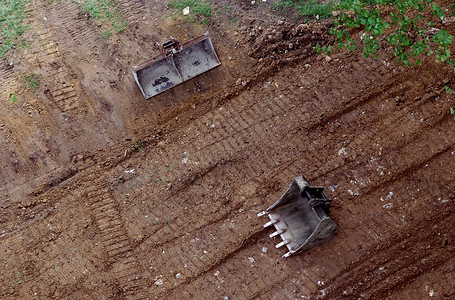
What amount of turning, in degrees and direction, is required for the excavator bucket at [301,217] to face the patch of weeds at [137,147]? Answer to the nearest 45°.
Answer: approximately 90° to its right

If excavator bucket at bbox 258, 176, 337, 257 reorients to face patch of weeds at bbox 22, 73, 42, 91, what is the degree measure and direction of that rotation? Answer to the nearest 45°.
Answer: approximately 90° to its right

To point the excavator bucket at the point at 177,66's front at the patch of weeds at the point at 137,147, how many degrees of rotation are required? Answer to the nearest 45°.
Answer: approximately 90° to its right

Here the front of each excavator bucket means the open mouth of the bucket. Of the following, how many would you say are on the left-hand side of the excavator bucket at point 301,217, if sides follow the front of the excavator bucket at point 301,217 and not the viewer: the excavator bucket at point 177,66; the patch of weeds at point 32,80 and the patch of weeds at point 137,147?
0

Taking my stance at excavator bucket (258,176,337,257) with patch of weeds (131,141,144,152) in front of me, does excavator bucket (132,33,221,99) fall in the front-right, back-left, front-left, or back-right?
front-right

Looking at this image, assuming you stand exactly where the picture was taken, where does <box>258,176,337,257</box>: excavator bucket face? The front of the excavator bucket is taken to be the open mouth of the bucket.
facing the viewer and to the left of the viewer

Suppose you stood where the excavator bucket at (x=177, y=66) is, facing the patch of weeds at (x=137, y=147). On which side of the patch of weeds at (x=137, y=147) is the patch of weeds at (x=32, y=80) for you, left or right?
right

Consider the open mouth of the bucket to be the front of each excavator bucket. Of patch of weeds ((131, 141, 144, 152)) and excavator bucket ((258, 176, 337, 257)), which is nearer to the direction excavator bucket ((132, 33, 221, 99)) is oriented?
the excavator bucket

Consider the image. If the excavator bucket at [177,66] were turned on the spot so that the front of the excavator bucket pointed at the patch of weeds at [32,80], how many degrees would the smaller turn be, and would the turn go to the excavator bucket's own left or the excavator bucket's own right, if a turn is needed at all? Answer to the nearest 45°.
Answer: approximately 135° to the excavator bucket's own right

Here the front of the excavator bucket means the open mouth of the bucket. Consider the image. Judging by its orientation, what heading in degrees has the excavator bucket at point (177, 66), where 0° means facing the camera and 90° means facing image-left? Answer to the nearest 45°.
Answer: approximately 315°

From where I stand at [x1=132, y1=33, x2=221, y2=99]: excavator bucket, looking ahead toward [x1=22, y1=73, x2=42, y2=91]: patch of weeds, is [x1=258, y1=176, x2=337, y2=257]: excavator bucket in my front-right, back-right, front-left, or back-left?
back-left

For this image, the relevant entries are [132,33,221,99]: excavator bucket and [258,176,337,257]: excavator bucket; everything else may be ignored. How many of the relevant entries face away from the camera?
0

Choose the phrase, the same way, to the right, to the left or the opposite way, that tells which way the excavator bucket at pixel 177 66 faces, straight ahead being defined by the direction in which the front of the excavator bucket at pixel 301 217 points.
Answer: to the left
